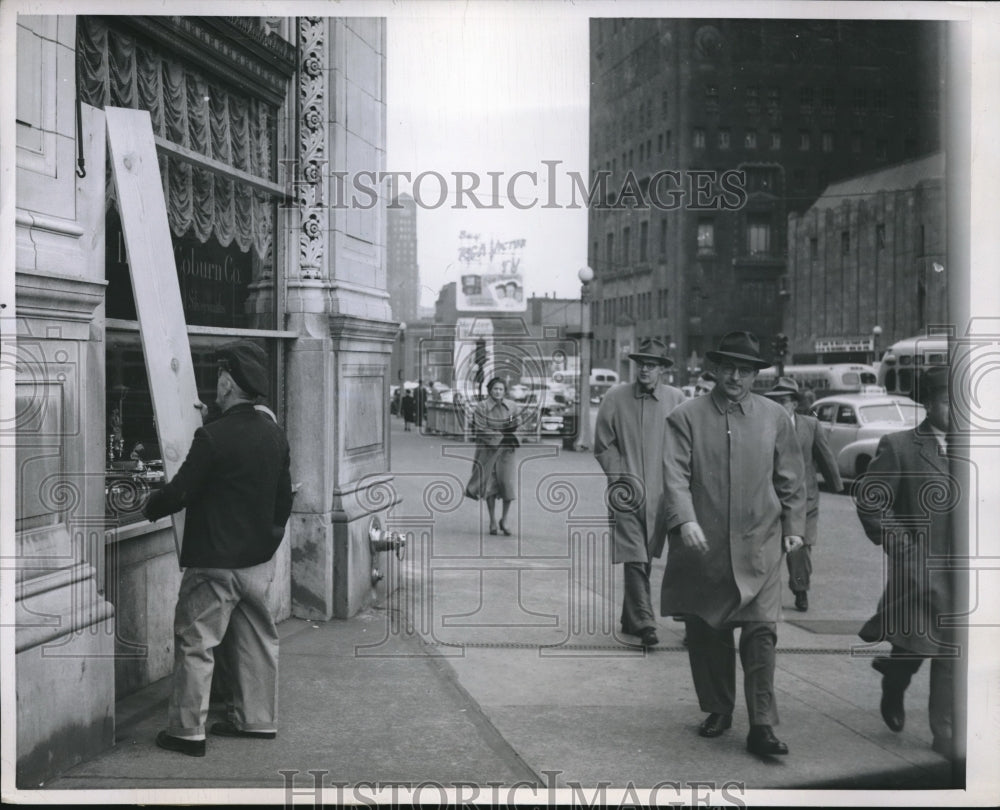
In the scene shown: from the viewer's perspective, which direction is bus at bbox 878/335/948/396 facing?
to the viewer's left

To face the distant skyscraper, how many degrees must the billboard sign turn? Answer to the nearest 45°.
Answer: approximately 135° to its right

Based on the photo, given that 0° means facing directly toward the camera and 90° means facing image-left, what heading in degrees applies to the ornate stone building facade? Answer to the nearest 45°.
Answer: approximately 315°

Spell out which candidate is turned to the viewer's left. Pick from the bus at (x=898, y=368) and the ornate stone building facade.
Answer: the bus

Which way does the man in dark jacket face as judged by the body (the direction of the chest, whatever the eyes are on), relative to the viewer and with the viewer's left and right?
facing away from the viewer and to the left of the viewer

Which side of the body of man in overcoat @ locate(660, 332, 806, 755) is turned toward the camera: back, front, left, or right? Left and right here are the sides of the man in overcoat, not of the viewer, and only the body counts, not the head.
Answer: front

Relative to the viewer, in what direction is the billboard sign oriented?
toward the camera

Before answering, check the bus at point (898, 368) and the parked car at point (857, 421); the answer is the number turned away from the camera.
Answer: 0

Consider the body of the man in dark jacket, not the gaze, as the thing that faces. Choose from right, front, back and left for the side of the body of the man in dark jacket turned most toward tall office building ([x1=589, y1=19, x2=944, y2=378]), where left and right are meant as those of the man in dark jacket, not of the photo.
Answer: right

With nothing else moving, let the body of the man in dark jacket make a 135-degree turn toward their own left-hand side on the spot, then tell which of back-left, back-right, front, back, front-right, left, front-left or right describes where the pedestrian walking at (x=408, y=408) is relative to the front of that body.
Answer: back

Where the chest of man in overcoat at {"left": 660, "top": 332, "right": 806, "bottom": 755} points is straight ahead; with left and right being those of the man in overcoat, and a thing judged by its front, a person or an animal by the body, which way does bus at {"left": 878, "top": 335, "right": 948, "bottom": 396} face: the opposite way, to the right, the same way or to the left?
to the right
